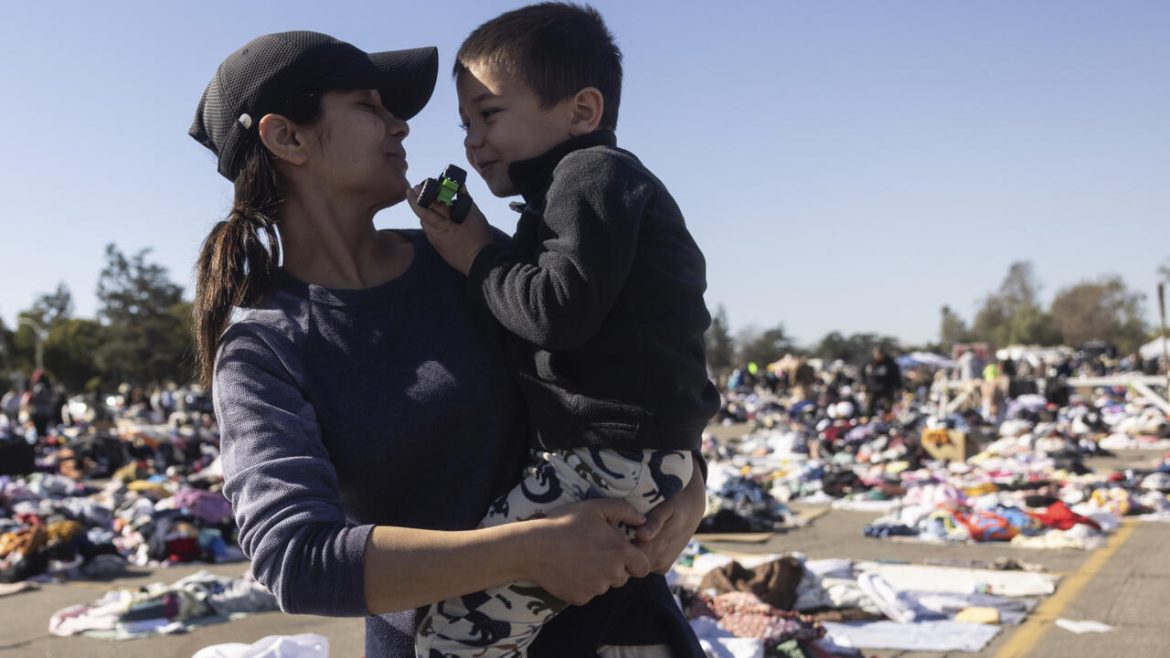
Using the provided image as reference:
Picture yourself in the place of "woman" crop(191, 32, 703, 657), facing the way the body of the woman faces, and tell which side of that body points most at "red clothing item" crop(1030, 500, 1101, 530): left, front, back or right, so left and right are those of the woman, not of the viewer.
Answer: left

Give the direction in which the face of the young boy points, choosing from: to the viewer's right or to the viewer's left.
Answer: to the viewer's left

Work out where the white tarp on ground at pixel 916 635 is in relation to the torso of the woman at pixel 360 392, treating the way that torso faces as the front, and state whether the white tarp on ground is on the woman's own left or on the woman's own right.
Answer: on the woman's own left

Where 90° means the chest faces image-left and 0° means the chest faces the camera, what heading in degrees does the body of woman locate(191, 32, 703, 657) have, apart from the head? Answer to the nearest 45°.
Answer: approximately 315°

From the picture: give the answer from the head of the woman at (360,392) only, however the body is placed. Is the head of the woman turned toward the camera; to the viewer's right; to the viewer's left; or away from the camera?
to the viewer's right

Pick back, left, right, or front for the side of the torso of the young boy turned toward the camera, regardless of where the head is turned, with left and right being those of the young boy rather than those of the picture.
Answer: left
